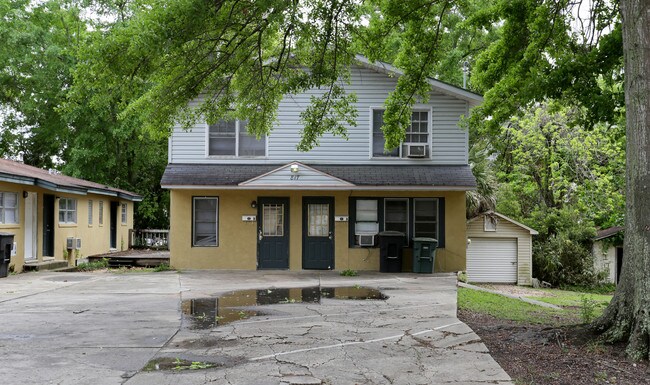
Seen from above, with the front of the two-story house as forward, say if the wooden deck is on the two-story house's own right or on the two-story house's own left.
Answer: on the two-story house's own right

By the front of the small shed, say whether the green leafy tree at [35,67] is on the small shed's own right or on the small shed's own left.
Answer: on the small shed's own right

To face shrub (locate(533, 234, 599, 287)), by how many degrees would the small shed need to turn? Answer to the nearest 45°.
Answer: approximately 135° to its left

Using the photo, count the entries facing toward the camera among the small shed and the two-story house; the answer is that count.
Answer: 2

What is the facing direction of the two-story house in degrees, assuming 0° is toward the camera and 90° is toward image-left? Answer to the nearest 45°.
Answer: approximately 0°

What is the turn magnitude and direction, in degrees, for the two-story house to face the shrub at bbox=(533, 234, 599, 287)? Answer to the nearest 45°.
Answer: approximately 135° to its left

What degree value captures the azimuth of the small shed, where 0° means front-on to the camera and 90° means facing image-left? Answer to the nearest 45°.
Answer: approximately 0°

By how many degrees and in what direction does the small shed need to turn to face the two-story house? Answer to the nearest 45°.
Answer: approximately 45° to its right

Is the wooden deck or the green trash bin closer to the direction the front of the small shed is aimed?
the green trash bin
